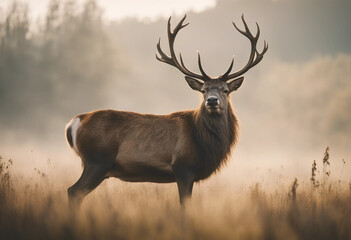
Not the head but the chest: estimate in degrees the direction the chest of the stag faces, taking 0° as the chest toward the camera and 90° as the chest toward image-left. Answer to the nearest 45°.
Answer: approximately 270°
